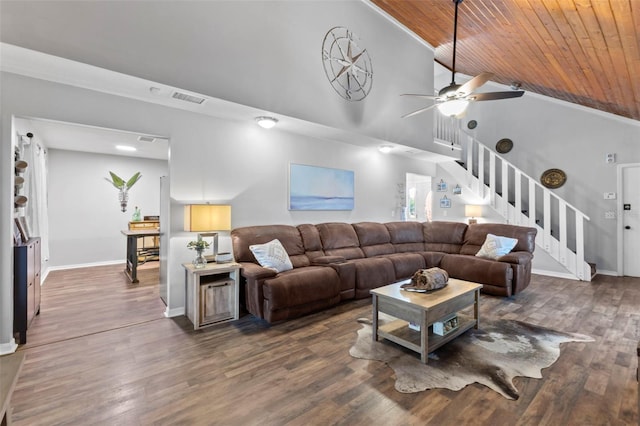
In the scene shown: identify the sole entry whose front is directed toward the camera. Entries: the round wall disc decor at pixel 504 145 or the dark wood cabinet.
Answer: the round wall disc decor

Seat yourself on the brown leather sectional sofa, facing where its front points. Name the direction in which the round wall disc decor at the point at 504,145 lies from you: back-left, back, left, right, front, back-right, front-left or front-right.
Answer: left

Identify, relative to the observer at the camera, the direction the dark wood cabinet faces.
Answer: facing to the right of the viewer

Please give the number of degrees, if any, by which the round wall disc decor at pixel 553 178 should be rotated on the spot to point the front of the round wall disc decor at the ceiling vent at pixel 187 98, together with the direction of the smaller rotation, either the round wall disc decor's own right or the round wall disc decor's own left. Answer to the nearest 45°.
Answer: approximately 45° to the round wall disc decor's own right

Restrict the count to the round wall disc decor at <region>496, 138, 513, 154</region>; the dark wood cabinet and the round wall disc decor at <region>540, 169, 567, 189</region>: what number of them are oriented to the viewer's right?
1

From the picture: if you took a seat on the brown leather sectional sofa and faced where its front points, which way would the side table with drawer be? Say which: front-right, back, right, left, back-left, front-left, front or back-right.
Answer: right

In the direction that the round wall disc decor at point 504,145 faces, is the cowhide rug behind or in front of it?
in front

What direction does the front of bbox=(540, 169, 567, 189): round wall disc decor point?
toward the camera

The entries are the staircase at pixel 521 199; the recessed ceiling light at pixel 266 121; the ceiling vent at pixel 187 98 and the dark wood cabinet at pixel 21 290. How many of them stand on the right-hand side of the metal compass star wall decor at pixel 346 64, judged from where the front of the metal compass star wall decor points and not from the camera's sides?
3

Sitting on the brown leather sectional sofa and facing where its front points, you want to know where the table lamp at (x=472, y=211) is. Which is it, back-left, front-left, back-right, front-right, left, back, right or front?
left

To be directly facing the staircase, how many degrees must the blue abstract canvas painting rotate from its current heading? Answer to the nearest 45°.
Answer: approximately 45° to its left

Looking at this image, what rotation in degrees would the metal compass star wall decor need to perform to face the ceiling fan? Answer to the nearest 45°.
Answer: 0° — it already faces it

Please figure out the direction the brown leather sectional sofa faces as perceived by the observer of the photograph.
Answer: facing the viewer and to the right of the viewer
